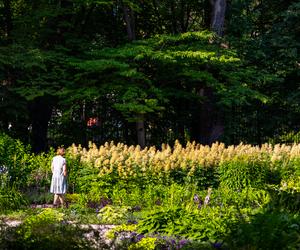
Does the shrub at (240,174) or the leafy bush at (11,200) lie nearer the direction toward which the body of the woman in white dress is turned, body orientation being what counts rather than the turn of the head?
the shrub

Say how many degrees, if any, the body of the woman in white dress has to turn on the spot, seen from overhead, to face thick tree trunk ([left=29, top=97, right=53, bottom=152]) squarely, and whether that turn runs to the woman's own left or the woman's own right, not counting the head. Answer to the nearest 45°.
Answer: approximately 45° to the woman's own left

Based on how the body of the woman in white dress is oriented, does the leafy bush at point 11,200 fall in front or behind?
behind

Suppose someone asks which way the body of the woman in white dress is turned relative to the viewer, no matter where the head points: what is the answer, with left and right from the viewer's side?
facing away from the viewer and to the right of the viewer

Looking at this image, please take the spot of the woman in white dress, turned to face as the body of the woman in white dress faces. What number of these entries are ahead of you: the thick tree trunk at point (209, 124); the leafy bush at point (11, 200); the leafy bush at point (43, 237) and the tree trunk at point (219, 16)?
2

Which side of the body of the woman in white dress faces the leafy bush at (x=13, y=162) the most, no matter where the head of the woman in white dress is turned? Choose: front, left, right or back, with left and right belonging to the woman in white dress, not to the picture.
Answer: left

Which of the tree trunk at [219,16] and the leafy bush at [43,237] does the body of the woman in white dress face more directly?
the tree trunk

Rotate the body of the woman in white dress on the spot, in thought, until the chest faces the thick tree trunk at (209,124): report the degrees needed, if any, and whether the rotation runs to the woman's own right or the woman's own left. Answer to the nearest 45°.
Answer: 0° — they already face it

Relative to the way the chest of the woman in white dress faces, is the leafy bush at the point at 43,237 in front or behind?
behind

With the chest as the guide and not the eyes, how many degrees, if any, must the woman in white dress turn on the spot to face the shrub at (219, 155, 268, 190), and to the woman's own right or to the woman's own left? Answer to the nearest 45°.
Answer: approximately 45° to the woman's own right

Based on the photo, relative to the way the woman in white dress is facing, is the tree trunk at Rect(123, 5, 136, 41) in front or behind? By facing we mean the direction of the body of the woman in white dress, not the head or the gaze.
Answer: in front

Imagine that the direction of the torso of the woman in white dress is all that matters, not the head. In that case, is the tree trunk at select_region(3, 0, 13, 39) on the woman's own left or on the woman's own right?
on the woman's own left

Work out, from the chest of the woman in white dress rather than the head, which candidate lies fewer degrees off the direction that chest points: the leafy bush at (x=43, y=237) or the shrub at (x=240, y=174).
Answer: the shrub
